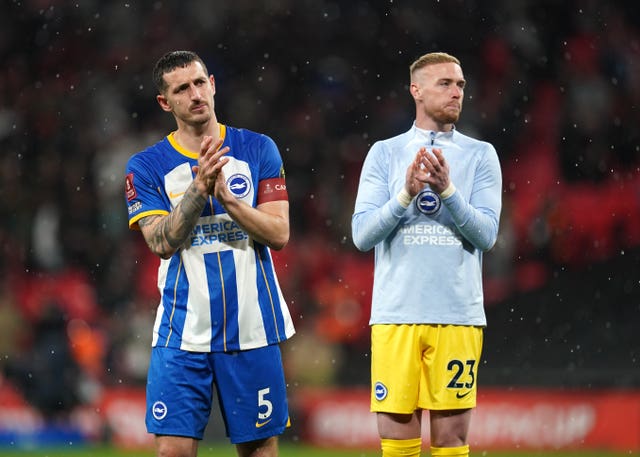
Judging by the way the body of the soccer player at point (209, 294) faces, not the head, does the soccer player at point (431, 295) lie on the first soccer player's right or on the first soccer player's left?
on the first soccer player's left

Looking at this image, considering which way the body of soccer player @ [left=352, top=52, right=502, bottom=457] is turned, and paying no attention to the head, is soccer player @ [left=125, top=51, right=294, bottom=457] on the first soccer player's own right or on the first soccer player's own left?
on the first soccer player's own right

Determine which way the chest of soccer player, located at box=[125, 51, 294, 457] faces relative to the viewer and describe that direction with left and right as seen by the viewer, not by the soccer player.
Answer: facing the viewer

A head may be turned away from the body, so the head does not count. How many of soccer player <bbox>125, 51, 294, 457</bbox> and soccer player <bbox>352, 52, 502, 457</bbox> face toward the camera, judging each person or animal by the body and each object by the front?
2
